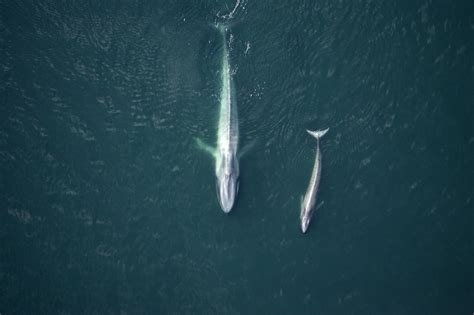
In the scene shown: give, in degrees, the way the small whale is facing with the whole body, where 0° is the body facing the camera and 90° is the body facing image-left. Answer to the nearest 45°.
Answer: approximately 0°
